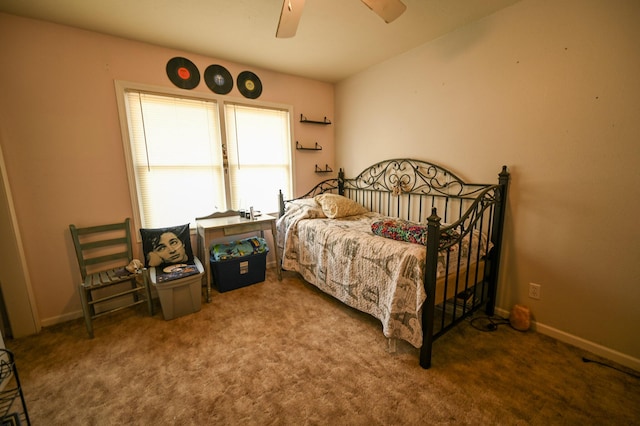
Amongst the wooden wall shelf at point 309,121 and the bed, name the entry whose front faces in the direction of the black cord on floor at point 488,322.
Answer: the wooden wall shelf

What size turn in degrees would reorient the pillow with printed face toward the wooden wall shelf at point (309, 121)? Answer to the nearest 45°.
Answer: approximately 90° to its left

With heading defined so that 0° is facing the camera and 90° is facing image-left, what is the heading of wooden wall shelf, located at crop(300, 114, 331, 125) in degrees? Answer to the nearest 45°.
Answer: approximately 315°

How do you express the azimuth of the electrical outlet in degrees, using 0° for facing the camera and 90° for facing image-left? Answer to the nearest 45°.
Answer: approximately 45°

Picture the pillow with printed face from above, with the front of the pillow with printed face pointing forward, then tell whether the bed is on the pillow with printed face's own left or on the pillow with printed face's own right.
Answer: on the pillow with printed face's own left

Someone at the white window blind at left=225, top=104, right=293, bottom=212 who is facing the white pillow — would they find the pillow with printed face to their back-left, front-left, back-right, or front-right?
back-right

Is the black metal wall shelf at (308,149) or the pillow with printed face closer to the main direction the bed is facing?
the pillow with printed face

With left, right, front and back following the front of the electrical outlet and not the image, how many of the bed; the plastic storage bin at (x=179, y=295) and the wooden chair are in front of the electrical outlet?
3
